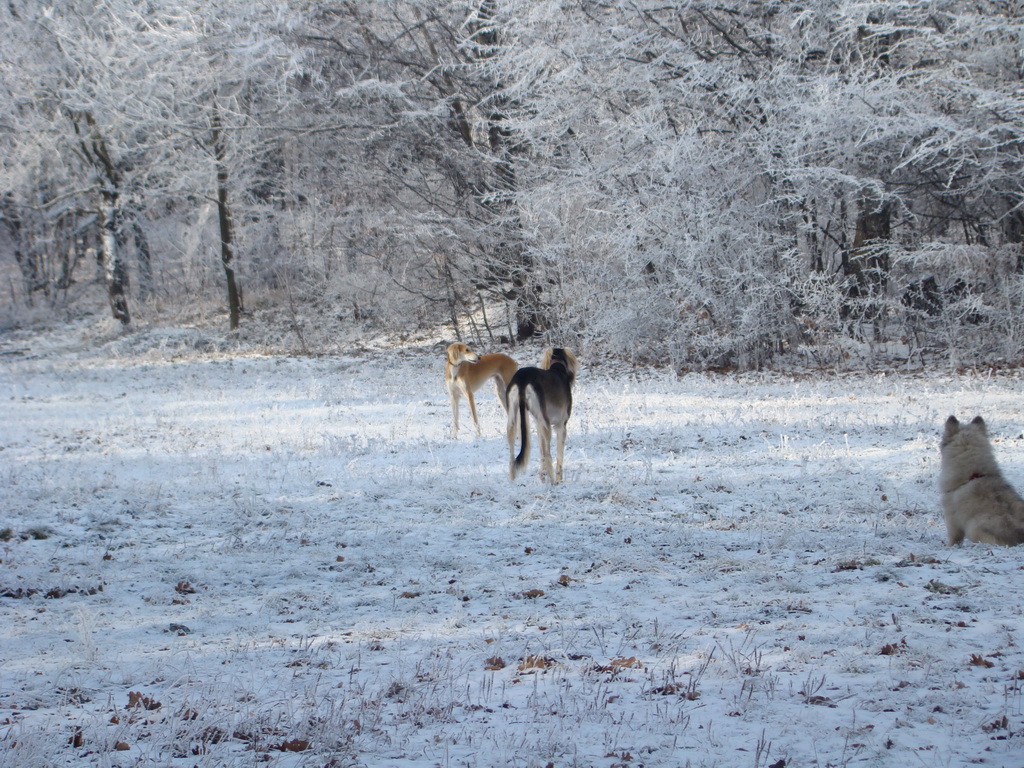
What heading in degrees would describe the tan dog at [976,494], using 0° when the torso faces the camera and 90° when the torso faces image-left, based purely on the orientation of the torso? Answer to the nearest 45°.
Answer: approximately 135°

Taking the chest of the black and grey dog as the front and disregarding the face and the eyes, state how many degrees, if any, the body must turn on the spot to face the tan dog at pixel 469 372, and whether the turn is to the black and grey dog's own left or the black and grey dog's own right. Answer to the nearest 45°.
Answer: approximately 45° to the black and grey dog's own left

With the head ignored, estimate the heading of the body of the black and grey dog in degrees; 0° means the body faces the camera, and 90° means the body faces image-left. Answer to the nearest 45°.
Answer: approximately 225°

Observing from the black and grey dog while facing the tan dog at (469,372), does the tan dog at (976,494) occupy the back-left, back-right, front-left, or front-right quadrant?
back-right

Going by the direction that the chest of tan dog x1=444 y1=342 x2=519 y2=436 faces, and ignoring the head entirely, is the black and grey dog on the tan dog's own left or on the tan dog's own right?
on the tan dog's own left

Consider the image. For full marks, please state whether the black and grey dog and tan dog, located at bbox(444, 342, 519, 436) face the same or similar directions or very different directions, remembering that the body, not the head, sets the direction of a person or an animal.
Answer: very different directions

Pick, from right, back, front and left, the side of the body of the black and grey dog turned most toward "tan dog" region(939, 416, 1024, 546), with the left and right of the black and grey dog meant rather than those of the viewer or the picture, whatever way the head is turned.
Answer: right
